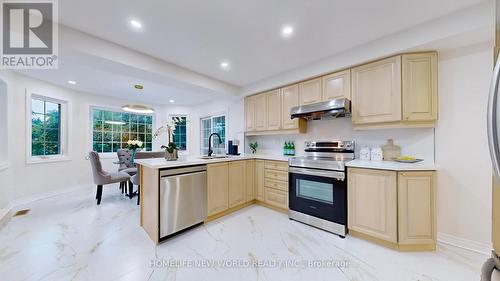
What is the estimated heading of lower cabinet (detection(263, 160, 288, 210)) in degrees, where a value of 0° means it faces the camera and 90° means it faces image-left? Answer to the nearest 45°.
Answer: approximately 45°

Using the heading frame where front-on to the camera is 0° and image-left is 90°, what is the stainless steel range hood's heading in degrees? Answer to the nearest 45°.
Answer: approximately 45°

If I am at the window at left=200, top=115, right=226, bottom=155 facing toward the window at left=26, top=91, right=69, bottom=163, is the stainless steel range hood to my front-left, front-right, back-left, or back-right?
back-left
